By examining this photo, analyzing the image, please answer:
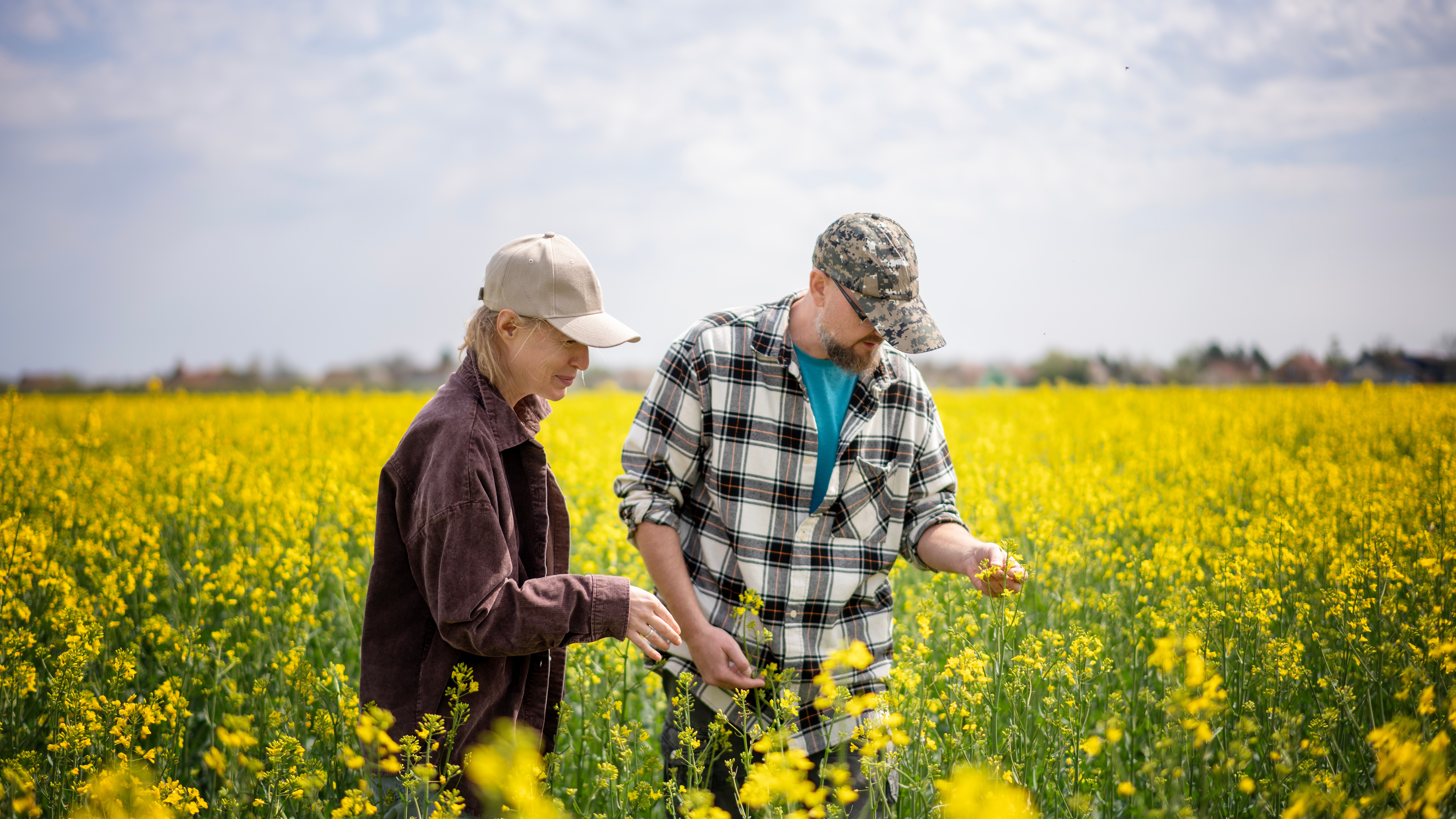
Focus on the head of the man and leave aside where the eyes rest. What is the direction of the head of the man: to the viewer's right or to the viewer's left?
to the viewer's right

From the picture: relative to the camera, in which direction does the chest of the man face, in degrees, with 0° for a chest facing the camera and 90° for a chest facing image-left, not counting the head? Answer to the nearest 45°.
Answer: approximately 315°

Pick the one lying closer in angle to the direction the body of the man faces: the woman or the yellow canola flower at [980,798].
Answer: the yellow canola flower

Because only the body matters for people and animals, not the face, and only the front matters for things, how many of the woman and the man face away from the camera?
0

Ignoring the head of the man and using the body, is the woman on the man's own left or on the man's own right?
on the man's own right

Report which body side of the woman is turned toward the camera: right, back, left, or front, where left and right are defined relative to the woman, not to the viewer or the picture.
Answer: right

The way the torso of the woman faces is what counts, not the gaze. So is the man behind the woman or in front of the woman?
in front

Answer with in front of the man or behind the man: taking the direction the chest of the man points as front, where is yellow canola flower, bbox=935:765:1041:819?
in front

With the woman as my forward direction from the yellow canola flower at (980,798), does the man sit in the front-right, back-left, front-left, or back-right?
front-right

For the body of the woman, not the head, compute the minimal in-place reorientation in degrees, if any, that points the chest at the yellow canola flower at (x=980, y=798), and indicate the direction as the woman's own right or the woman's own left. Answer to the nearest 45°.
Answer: approximately 45° to the woman's own right
